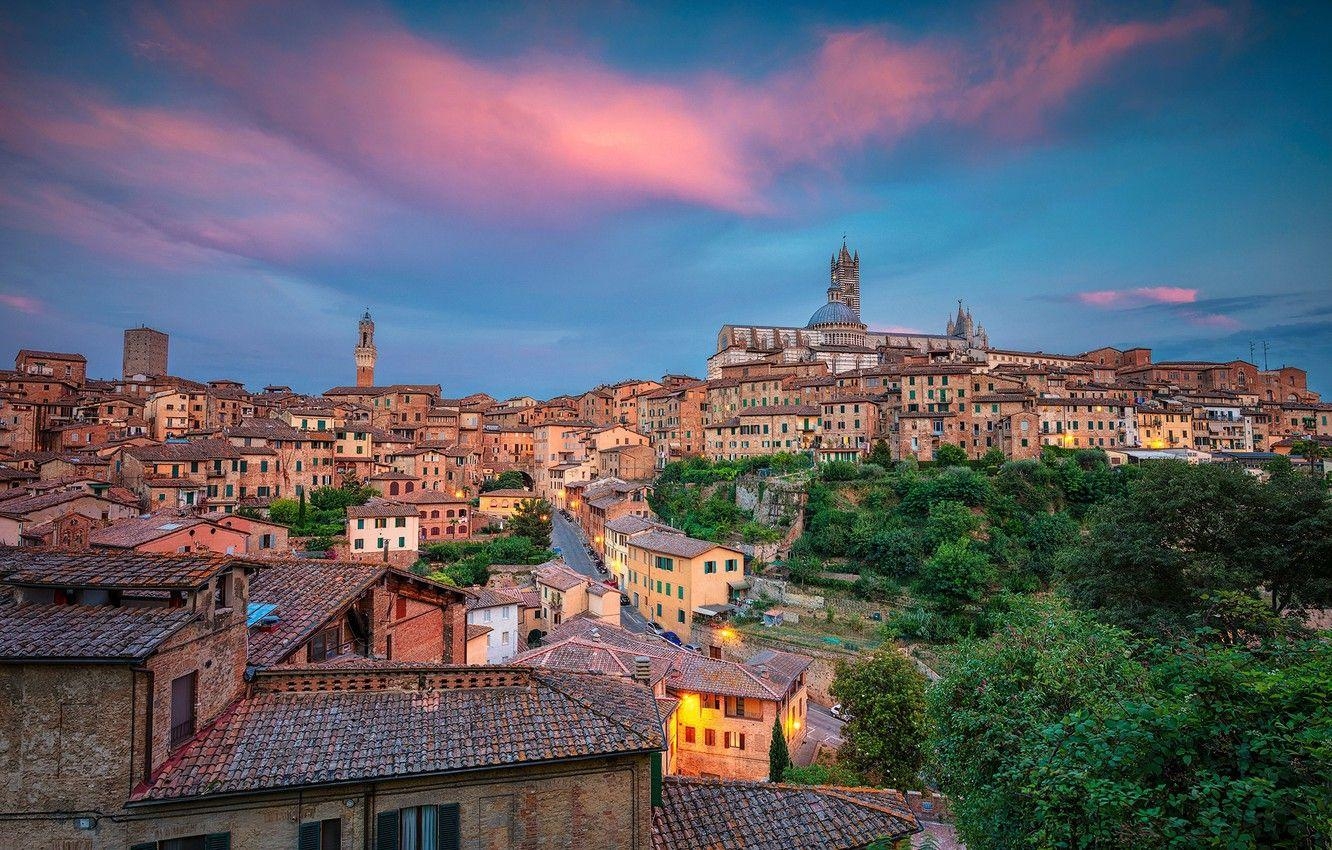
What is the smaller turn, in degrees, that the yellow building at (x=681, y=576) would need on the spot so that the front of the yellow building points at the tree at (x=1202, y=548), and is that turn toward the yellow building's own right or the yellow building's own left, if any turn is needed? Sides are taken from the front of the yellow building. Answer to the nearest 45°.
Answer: approximately 90° to the yellow building's own left

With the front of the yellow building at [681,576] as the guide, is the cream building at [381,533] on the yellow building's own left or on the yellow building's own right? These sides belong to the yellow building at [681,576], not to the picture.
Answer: on the yellow building's own right

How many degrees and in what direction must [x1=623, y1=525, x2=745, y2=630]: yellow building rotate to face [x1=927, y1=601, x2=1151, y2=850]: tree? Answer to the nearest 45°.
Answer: approximately 45° to its left
